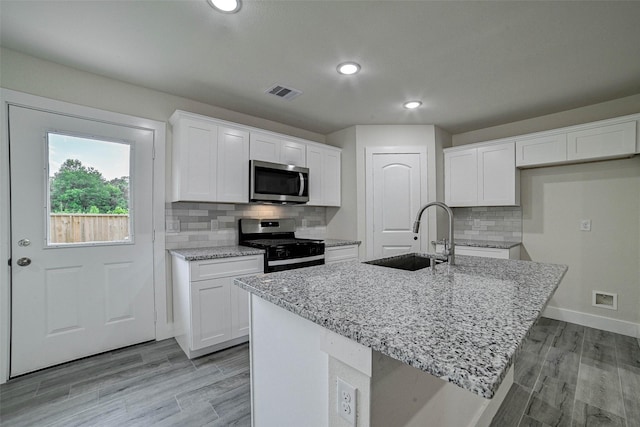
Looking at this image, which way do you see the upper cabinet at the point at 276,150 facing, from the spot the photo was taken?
facing the viewer and to the right of the viewer

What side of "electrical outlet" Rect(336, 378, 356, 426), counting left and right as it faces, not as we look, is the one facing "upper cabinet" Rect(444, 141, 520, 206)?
back

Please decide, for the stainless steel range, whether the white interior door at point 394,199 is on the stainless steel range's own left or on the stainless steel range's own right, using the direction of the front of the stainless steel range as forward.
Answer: on the stainless steel range's own left

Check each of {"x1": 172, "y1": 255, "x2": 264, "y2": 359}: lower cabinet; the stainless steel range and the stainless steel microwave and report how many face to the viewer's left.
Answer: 0

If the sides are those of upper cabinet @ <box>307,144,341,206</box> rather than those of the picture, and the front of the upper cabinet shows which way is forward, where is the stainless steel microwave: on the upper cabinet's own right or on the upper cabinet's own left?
on the upper cabinet's own right

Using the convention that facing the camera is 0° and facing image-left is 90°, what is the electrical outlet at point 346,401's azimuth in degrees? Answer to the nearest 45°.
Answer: approximately 45°

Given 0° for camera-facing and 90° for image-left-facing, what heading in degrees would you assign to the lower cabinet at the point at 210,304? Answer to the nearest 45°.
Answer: approximately 315°

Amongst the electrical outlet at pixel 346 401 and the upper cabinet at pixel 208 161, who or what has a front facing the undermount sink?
the upper cabinet

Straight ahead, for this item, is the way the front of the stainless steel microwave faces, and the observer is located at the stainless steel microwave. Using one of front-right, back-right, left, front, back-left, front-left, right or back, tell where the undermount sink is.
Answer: front

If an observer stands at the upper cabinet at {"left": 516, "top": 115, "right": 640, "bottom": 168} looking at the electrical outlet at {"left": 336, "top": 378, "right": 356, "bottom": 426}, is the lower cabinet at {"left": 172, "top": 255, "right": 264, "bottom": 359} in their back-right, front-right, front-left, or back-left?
front-right

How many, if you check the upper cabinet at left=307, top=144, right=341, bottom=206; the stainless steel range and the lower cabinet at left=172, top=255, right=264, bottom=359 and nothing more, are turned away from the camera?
0
